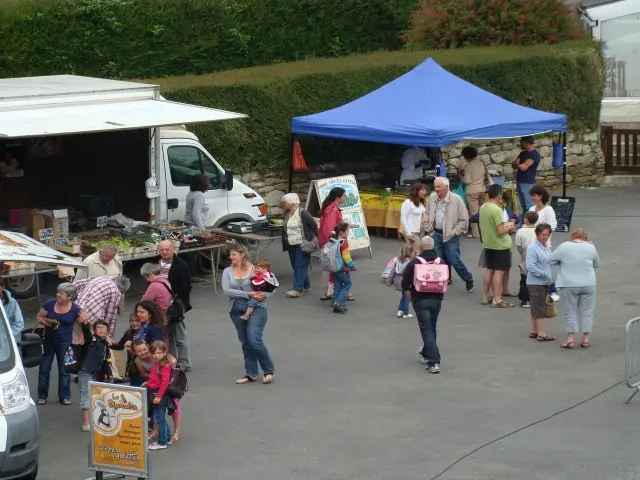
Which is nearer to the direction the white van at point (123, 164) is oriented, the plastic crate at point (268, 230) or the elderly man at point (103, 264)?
the plastic crate

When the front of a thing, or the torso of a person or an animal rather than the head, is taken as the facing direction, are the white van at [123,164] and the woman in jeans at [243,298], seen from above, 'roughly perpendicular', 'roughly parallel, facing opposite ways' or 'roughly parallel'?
roughly perpendicular

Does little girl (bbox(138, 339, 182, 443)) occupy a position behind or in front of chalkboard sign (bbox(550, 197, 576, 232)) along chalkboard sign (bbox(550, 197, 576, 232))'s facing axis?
in front

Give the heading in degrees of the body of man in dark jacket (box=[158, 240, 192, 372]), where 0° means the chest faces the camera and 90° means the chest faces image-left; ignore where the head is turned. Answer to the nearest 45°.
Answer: approximately 45°

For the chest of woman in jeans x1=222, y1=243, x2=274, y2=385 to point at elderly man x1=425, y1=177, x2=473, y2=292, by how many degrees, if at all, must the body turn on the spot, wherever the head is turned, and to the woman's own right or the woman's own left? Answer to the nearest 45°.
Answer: approximately 135° to the woman's own left

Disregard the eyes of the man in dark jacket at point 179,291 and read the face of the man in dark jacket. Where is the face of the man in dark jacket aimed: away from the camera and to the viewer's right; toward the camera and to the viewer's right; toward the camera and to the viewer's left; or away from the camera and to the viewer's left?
toward the camera and to the viewer's left

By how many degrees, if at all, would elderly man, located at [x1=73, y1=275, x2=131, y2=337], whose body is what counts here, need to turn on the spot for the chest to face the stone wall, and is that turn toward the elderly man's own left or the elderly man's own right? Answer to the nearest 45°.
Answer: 0° — they already face it

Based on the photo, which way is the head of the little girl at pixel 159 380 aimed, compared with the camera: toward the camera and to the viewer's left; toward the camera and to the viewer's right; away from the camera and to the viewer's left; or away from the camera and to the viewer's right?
toward the camera and to the viewer's left

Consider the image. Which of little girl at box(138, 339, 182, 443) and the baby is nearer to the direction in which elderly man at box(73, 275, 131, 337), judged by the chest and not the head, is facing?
the baby

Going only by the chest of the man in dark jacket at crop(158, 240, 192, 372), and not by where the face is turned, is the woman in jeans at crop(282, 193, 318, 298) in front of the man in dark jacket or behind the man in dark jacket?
behind

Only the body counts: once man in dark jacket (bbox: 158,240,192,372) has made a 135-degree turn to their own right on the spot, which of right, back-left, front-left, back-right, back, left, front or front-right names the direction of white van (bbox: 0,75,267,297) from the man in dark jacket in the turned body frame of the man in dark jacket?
front
